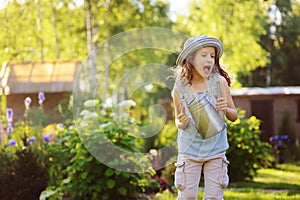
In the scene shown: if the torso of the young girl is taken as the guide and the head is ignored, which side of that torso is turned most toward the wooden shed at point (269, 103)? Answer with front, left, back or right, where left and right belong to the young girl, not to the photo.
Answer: back

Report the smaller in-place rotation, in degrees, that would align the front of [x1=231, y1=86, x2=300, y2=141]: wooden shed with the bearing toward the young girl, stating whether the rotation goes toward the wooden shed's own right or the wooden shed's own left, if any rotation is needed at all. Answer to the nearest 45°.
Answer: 0° — it already faces them

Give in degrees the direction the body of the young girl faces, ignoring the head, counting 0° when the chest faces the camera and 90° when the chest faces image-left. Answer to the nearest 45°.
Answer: approximately 0°
